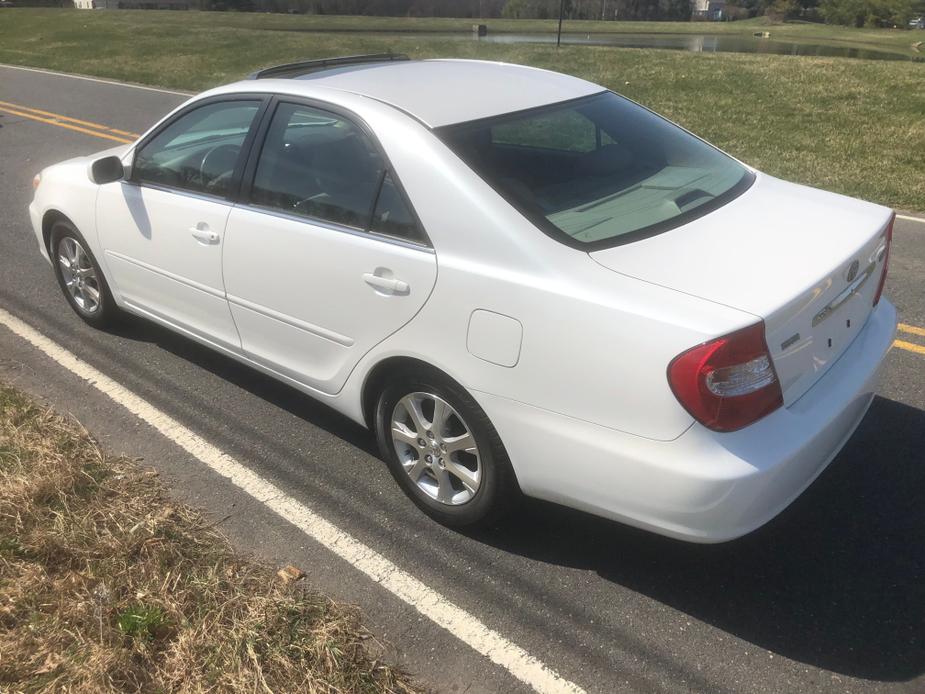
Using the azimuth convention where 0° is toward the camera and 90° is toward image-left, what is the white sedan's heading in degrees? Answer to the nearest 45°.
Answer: approximately 135°

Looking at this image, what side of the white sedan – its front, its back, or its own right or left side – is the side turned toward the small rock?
left
